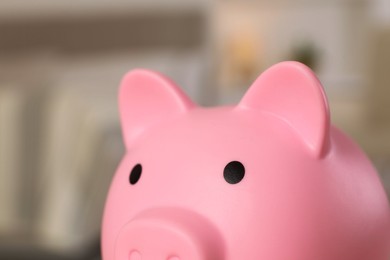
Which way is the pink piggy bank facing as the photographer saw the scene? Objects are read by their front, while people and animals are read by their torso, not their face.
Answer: facing the viewer and to the left of the viewer
